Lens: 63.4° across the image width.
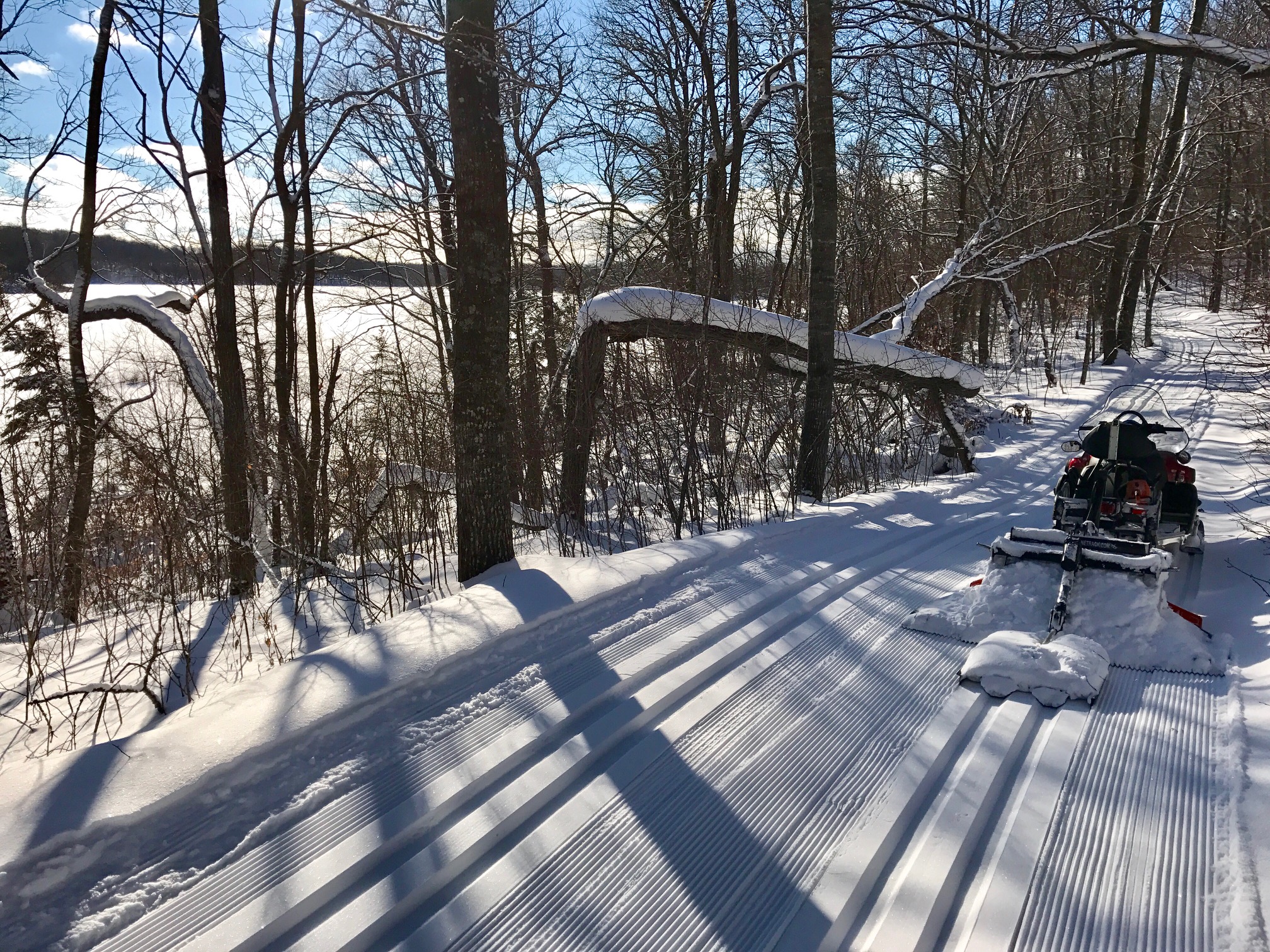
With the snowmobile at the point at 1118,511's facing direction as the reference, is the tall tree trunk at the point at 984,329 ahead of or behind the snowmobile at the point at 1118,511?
ahead

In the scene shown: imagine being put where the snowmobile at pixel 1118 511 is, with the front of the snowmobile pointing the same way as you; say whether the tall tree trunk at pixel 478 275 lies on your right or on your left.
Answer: on your left

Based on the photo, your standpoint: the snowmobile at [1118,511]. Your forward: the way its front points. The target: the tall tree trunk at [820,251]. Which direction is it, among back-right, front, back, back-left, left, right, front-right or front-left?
front-left

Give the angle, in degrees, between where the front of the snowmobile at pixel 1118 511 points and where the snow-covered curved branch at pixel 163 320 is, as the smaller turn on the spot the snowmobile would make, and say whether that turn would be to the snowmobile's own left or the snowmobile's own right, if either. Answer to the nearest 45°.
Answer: approximately 90° to the snowmobile's own left

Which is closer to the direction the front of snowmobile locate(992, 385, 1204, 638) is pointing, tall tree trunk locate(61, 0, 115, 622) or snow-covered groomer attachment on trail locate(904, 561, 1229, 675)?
the tall tree trunk

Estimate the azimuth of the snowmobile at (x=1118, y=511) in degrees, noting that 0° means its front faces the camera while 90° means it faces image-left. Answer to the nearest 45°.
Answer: approximately 180°

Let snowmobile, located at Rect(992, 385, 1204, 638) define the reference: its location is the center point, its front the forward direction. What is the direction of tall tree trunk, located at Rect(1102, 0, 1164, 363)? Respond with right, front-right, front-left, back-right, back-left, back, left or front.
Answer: front

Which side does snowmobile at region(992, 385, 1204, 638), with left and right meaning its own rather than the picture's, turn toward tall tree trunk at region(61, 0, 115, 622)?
left

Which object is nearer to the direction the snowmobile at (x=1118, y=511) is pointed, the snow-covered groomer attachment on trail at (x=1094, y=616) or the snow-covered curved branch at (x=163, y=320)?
the snow-covered curved branch

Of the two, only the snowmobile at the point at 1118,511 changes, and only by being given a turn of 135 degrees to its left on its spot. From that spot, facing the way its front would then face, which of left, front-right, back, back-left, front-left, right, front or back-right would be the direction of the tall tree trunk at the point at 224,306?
front-right

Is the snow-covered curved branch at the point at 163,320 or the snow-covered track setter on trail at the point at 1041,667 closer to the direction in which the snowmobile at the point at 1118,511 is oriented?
the snow-covered curved branch

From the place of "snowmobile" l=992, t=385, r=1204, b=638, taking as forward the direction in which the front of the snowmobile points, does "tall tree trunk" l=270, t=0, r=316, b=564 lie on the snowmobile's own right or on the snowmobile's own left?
on the snowmobile's own left

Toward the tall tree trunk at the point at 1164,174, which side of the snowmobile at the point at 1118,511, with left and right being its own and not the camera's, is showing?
front

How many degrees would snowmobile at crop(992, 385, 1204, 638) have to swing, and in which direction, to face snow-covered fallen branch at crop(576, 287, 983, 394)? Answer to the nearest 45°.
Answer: approximately 45° to its left
